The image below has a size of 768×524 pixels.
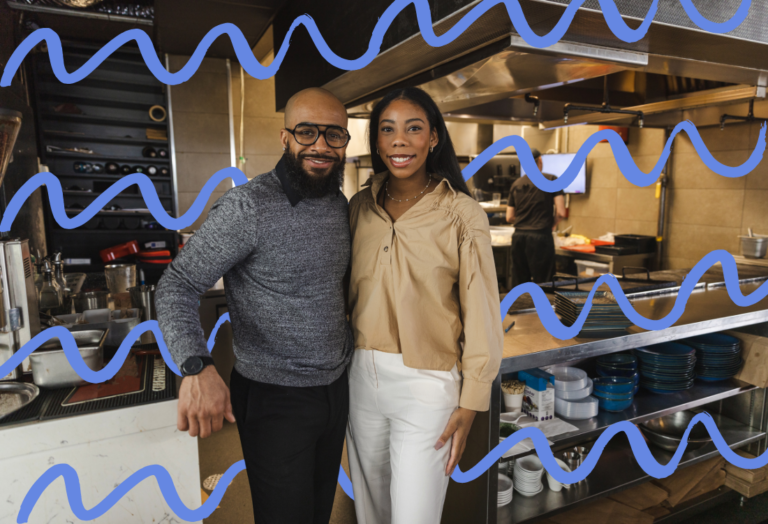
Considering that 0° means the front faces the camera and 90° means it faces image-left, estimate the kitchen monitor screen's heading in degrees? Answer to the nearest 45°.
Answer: approximately 0°

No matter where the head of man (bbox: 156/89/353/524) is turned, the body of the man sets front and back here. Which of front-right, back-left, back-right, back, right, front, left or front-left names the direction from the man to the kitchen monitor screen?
left

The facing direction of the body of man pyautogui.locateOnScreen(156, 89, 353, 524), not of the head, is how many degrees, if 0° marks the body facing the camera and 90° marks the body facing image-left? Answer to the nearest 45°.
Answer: approximately 315°

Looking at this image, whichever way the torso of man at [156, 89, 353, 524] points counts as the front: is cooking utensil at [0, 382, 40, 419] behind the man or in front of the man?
behind

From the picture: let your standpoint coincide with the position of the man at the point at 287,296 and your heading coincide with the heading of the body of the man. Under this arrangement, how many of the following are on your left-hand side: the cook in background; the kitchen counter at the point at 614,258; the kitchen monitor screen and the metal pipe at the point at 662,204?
4
